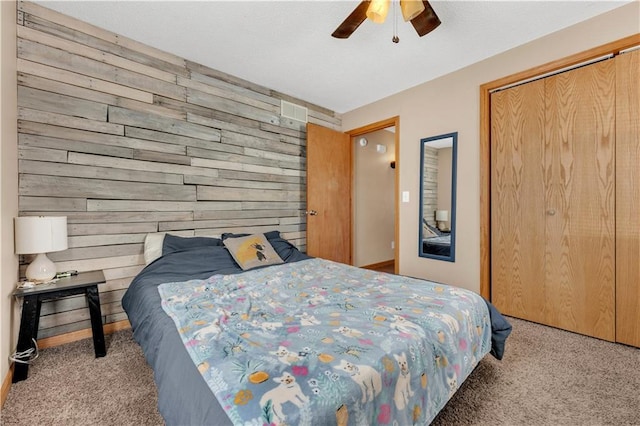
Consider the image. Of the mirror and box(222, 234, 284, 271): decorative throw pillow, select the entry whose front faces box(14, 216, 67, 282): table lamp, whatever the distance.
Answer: the mirror

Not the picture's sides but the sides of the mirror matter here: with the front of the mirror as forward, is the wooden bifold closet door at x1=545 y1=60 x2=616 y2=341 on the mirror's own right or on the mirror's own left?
on the mirror's own left

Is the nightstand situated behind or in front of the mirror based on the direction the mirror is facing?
in front

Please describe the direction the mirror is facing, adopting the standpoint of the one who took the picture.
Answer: facing the viewer and to the left of the viewer

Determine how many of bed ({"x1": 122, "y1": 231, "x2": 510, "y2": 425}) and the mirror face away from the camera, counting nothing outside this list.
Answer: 0

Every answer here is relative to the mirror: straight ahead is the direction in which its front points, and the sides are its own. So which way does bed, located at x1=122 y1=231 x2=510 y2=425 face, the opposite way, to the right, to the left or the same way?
to the left

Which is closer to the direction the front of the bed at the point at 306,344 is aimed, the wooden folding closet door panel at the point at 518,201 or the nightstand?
the wooden folding closet door panel

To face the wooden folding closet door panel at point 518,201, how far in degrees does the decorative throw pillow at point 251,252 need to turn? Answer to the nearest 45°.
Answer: approximately 45° to its left

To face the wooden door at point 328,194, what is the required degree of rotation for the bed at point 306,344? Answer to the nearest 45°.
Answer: approximately 135° to its left

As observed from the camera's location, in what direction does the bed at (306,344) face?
facing the viewer and to the right of the viewer

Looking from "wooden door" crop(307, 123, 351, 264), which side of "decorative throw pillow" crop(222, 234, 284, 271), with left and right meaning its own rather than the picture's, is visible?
left

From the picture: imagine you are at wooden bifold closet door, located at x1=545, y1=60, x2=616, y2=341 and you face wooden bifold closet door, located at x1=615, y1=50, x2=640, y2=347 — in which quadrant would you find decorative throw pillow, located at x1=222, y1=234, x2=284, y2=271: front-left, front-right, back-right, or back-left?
back-right

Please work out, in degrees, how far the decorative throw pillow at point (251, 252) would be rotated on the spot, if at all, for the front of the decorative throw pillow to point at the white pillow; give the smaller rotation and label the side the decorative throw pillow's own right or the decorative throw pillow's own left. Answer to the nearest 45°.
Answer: approximately 135° to the decorative throw pillow's own right

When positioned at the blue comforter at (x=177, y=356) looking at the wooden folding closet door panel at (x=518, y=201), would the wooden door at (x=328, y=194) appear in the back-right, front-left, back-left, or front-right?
front-left

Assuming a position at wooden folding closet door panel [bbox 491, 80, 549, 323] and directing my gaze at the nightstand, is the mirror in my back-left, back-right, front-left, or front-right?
front-right

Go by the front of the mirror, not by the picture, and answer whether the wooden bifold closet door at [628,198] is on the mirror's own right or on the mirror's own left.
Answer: on the mirror's own left
